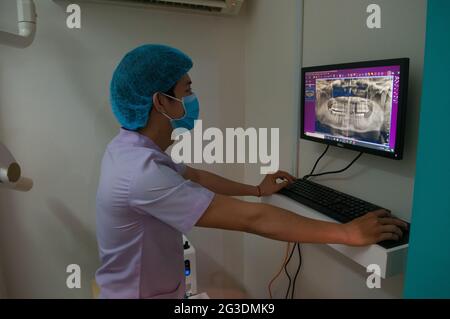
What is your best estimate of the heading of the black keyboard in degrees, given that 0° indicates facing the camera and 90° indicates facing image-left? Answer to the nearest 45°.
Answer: approximately 45°

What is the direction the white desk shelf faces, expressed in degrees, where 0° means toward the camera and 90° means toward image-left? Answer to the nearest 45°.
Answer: approximately 45°

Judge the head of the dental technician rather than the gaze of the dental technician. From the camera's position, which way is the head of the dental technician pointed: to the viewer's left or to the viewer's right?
to the viewer's right

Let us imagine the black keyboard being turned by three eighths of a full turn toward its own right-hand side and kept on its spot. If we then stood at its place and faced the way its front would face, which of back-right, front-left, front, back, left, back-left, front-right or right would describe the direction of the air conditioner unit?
front-left
